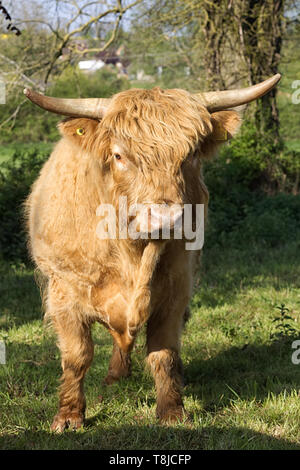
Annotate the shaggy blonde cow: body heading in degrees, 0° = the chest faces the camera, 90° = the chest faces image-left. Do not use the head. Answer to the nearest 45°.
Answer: approximately 0°
